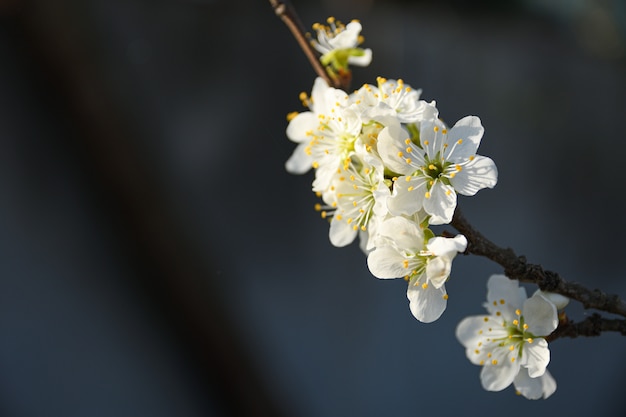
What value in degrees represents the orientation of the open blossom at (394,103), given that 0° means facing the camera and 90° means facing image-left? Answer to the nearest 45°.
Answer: approximately 0°

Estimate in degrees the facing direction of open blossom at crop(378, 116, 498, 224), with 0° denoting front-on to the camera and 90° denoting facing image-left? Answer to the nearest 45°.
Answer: approximately 0°

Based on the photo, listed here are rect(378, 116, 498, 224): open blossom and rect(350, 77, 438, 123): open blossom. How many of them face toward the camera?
2
